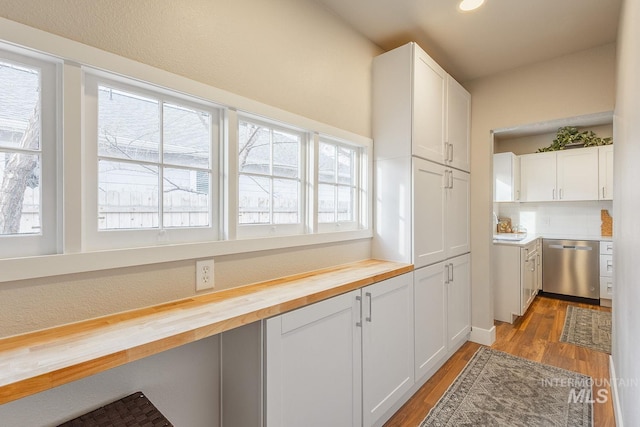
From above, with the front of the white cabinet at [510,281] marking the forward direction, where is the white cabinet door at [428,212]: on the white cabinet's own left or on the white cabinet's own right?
on the white cabinet's own right

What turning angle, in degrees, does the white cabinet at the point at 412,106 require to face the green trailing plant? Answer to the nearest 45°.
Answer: approximately 90° to its left

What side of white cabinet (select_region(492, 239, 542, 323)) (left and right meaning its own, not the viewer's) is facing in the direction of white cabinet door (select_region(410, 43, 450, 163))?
right

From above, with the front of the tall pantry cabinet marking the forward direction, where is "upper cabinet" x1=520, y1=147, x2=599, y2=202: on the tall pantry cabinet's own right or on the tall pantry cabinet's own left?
on the tall pantry cabinet's own left

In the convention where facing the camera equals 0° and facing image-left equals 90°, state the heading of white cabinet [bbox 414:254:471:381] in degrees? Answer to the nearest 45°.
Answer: approximately 315°

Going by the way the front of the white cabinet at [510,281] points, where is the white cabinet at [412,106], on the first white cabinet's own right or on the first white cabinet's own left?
on the first white cabinet's own right
